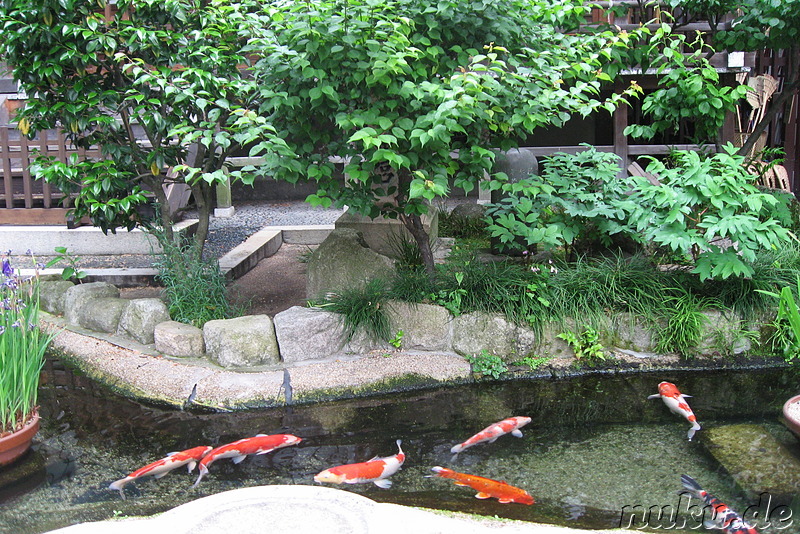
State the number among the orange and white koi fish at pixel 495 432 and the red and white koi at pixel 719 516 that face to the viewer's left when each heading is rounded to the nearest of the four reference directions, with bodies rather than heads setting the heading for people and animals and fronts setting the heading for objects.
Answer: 0

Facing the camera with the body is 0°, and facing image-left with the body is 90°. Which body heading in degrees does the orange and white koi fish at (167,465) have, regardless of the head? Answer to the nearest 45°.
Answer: approximately 225°

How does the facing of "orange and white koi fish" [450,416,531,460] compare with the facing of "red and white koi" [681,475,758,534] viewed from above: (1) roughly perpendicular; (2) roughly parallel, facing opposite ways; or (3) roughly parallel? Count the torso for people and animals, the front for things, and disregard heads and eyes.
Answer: roughly perpendicular

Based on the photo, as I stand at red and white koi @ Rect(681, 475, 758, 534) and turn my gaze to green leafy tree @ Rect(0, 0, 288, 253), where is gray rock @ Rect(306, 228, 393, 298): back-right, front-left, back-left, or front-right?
front-right

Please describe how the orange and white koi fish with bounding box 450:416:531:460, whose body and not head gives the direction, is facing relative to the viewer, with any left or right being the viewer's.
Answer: facing away from the viewer and to the right of the viewer

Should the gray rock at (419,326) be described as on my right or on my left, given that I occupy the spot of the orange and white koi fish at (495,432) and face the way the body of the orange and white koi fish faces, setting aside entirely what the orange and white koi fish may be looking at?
on my left

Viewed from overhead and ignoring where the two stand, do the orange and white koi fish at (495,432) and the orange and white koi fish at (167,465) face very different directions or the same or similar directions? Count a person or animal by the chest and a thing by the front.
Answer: same or similar directions

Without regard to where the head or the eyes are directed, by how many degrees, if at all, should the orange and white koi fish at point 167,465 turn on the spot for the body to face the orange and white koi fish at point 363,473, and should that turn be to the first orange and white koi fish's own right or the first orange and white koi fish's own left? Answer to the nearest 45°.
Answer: approximately 90° to the first orange and white koi fish's own right
